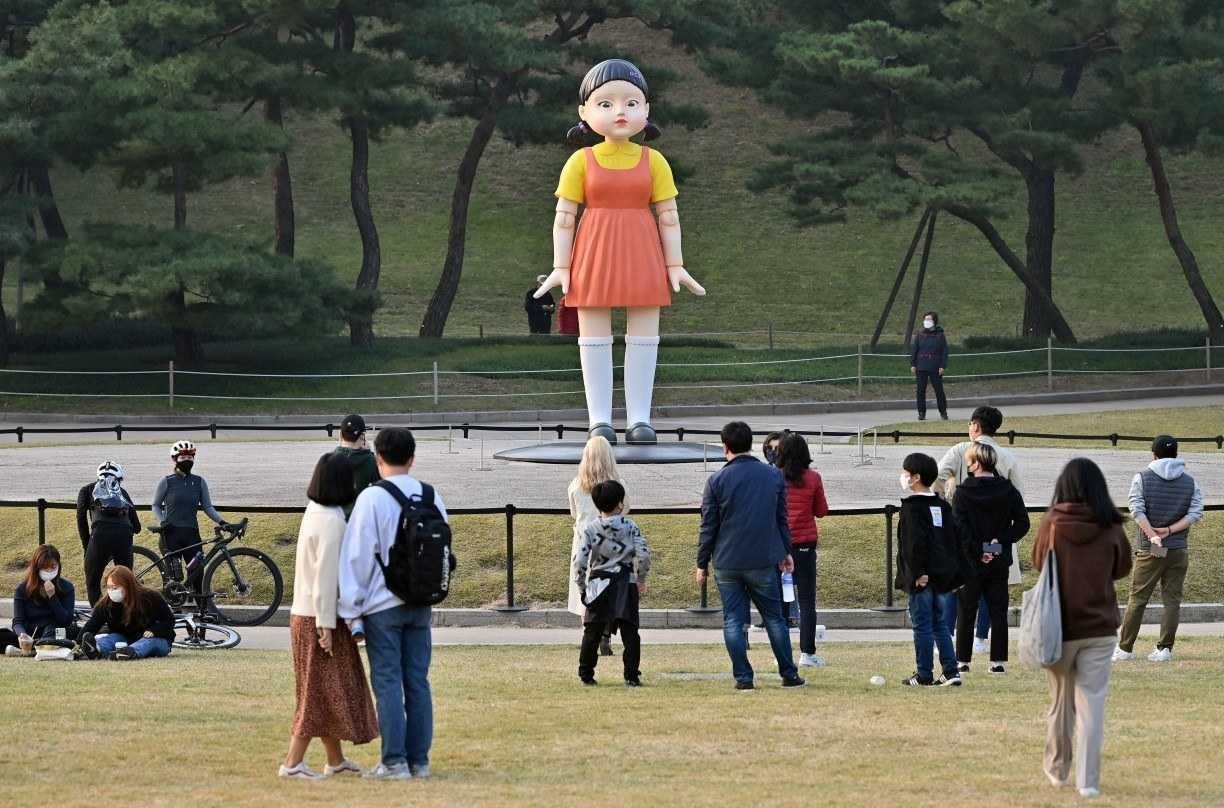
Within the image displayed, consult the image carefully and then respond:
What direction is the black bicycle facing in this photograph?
to the viewer's right

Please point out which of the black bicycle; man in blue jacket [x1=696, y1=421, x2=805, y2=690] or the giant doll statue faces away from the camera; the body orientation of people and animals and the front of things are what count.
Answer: the man in blue jacket

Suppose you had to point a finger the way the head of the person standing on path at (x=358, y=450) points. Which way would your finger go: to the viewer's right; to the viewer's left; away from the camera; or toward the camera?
away from the camera

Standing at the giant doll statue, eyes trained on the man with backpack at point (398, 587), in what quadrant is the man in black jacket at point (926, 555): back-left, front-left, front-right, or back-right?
front-left

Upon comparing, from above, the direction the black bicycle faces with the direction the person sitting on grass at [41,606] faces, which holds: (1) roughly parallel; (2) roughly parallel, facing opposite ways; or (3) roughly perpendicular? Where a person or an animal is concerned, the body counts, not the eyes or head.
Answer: roughly perpendicular

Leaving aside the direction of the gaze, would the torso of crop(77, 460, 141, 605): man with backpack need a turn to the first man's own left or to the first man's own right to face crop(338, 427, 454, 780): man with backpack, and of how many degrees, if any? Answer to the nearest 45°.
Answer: approximately 180°

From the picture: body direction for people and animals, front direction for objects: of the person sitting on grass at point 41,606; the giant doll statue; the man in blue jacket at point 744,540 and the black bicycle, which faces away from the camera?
the man in blue jacket

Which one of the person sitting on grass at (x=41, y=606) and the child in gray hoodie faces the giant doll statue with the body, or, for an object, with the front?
the child in gray hoodie

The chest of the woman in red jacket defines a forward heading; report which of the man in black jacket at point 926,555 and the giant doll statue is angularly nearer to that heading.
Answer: the giant doll statue

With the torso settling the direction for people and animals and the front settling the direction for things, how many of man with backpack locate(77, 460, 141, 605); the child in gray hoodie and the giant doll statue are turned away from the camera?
2

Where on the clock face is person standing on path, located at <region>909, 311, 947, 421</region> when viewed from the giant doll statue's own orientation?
The person standing on path is roughly at 7 o'clock from the giant doll statue.

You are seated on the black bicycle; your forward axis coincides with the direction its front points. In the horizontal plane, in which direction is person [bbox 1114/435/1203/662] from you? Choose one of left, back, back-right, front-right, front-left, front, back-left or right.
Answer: front-right

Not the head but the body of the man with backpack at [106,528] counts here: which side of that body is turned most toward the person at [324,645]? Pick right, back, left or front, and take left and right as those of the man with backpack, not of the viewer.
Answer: back

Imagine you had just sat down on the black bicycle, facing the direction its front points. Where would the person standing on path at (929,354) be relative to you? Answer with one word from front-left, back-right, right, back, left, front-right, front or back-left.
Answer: front-left

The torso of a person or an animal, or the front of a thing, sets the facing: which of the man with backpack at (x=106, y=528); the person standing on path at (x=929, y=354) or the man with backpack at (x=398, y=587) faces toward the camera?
the person standing on path

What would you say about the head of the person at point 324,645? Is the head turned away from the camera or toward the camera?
away from the camera

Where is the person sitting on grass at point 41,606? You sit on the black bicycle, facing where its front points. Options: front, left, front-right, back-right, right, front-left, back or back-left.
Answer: back-right
